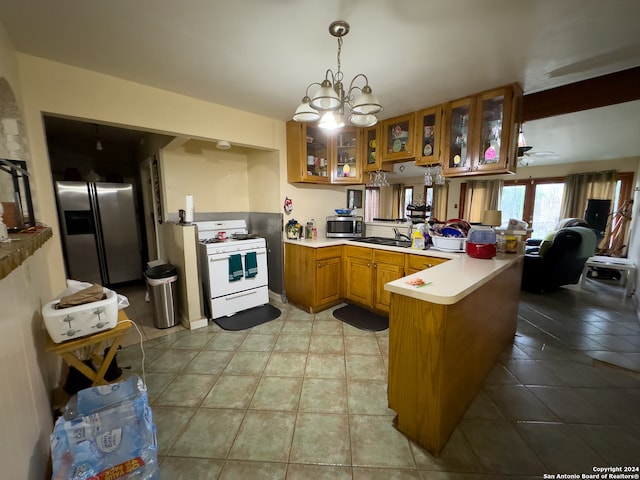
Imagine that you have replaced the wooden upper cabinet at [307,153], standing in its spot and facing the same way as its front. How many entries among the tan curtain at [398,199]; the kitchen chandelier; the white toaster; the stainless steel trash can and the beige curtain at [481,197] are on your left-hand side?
2

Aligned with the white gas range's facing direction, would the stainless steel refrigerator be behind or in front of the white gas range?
behind

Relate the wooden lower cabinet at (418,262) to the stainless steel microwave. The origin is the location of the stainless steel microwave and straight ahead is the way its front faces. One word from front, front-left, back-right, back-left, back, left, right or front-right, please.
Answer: front-left

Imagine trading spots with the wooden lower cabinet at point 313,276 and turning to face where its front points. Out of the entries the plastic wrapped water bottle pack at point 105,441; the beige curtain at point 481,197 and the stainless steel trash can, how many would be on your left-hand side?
1

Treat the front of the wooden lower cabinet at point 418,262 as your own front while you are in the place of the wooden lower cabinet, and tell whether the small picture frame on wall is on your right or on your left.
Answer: on your right

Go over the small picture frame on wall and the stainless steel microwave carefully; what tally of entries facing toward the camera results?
2

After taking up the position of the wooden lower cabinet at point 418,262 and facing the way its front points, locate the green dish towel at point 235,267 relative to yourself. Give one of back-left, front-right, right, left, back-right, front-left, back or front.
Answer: front-right

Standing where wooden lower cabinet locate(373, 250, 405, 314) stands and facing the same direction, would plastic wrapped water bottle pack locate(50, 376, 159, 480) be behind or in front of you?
in front

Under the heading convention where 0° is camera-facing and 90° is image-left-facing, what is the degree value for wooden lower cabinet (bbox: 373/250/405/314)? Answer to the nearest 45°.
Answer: approximately 45°

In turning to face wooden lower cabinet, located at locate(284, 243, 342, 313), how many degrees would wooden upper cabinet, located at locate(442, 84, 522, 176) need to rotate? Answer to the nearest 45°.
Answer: approximately 45° to its right
